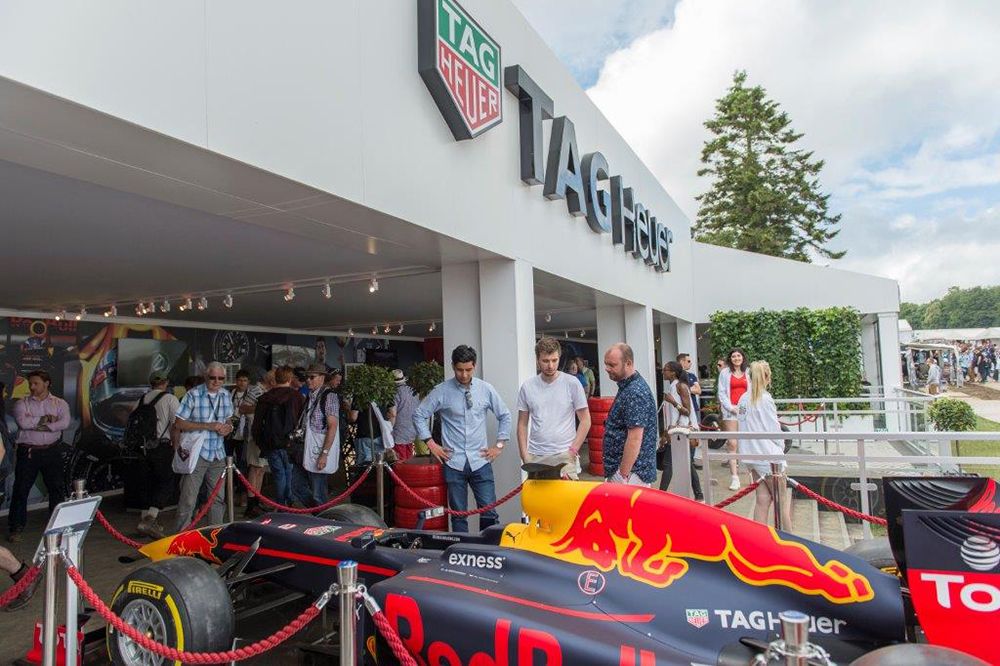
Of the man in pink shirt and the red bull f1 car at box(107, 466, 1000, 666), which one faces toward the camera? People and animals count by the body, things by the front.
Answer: the man in pink shirt

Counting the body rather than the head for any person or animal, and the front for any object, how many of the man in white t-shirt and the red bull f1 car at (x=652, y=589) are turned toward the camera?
1

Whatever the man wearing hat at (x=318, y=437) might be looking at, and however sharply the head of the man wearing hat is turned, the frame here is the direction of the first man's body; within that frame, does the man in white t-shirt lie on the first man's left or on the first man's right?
on the first man's left

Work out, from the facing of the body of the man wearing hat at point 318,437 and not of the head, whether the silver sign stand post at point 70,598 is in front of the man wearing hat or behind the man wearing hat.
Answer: in front

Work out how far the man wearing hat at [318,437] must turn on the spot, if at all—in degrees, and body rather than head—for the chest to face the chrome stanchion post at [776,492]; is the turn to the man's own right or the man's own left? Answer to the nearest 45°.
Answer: approximately 90° to the man's own left

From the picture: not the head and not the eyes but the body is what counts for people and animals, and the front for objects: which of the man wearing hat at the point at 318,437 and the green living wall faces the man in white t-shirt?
the green living wall

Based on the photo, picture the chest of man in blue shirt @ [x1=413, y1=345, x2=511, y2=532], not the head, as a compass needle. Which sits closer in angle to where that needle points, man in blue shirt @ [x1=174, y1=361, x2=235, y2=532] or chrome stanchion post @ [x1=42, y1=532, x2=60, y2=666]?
the chrome stanchion post

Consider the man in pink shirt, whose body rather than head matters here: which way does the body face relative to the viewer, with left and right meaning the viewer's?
facing the viewer

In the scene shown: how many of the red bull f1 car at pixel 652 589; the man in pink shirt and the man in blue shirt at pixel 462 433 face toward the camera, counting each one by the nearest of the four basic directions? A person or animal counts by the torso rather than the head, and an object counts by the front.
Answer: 2

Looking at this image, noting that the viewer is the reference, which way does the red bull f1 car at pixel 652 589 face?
facing away from the viewer and to the left of the viewer

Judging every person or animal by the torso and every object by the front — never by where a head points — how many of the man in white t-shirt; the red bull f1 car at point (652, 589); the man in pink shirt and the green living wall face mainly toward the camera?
3

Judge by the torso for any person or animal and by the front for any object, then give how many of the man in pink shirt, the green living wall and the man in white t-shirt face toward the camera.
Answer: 3

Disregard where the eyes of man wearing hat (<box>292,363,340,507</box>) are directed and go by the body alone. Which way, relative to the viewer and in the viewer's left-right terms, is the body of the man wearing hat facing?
facing the viewer and to the left of the viewer

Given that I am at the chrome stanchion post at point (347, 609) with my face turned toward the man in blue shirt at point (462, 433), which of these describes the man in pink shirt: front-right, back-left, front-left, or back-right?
front-left

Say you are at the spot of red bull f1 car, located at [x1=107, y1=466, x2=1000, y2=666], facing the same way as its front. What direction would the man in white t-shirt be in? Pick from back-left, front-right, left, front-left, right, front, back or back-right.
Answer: front-right

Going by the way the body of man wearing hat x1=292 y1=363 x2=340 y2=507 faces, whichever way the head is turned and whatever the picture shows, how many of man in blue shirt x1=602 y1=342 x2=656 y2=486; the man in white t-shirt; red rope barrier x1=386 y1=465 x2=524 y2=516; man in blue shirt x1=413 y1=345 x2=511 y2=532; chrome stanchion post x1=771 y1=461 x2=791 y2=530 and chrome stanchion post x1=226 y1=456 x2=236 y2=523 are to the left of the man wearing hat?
5

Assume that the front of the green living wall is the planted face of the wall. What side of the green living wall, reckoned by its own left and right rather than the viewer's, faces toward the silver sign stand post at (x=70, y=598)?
front

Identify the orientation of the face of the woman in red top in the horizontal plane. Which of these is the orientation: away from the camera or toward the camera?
toward the camera

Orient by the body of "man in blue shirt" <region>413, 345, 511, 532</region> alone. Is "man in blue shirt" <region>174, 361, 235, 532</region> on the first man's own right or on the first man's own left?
on the first man's own right

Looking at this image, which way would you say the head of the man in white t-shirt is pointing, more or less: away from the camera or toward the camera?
toward the camera
